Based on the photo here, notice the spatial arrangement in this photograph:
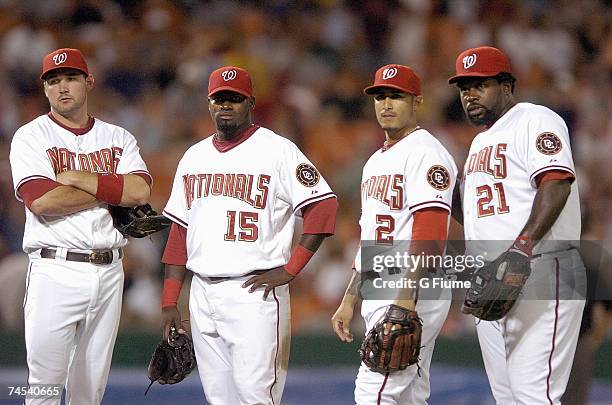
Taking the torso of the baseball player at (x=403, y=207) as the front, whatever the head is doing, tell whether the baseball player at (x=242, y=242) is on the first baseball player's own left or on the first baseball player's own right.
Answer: on the first baseball player's own right

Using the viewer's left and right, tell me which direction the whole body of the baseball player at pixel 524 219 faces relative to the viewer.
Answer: facing the viewer and to the left of the viewer

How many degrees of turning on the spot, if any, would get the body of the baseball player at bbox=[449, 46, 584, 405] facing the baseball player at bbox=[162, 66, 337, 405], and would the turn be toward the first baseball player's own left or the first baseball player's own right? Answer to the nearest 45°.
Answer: approximately 45° to the first baseball player's own right

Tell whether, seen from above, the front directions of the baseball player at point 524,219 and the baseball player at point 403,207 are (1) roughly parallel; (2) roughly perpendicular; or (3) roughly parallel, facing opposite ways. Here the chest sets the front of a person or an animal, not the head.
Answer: roughly parallel

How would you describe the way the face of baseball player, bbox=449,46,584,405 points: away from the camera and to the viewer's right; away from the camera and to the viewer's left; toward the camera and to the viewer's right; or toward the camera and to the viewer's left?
toward the camera and to the viewer's left

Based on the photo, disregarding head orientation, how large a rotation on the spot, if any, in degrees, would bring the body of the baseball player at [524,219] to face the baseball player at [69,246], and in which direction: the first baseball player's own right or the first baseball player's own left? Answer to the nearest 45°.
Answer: approximately 45° to the first baseball player's own right

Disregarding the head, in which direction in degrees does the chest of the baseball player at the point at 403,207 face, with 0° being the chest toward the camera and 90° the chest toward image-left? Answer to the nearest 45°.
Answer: approximately 45°

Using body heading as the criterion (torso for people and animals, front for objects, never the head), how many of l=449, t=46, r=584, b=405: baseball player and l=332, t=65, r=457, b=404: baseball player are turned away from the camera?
0
